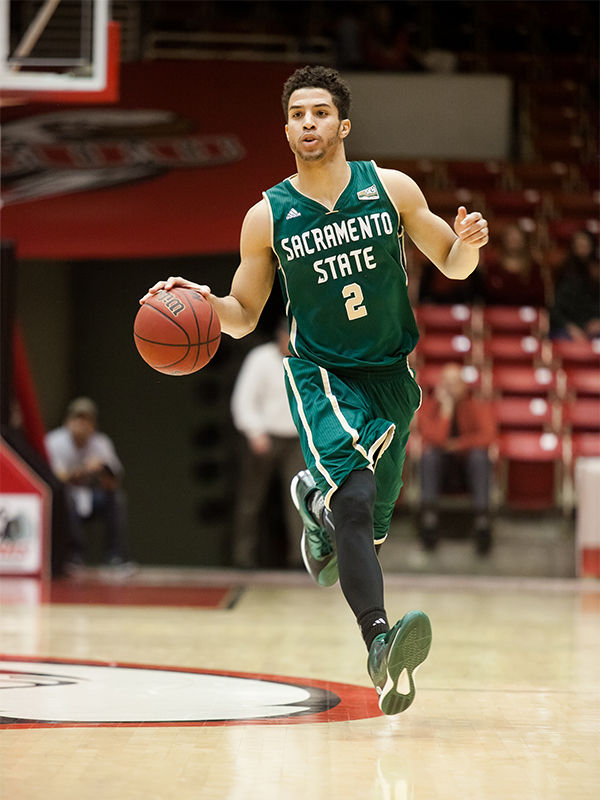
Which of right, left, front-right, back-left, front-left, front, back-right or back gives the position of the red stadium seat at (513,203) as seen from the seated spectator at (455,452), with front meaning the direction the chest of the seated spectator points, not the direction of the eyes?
back

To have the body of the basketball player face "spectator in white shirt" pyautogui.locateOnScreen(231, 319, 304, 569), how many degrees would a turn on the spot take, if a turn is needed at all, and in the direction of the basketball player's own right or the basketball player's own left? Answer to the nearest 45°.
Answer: approximately 180°

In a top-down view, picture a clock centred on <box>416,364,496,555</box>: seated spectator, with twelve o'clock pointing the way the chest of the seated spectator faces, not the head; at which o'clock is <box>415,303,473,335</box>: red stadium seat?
The red stadium seat is roughly at 6 o'clock from the seated spectator.

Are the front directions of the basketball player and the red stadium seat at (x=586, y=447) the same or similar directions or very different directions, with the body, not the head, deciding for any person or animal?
same or similar directions

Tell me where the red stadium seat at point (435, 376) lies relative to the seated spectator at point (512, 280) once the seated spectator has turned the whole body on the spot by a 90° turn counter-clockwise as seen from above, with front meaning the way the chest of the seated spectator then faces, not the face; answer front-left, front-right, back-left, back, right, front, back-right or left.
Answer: back-right

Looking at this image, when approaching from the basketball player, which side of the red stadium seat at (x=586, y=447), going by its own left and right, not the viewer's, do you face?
front

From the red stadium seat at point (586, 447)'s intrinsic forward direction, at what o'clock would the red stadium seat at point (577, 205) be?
the red stadium seat at point (577, 205) is roughly at 6 o'clock from the red stadium seat at point (586, 447).

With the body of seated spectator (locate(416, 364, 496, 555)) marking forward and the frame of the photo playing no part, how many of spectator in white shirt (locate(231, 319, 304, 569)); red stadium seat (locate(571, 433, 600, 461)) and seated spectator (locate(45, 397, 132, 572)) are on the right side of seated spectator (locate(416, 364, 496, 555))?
2

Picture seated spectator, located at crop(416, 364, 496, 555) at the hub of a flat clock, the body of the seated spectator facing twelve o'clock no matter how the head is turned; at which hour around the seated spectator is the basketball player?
The basketball player is roughly at 12 o'clock from the seated spectator.

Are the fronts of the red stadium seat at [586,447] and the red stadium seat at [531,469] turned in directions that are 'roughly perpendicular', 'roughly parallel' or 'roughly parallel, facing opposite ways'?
roughly parallel

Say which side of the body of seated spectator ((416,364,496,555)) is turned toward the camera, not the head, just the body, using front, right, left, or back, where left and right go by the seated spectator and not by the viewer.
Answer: front

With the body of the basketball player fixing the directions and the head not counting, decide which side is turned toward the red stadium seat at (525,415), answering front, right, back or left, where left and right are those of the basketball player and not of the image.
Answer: back

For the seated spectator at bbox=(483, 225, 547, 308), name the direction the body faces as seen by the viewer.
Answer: toward the camera

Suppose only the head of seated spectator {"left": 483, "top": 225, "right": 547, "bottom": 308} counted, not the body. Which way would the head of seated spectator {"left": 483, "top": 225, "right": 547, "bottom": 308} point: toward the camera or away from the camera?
toward the camera

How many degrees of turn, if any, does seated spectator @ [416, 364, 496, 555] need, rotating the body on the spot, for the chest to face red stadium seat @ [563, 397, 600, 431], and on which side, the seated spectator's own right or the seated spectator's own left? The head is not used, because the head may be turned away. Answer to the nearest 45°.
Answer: approximately 135° to the seated spectator's own left

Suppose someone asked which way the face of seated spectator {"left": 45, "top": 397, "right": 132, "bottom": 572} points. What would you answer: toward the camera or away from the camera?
toward the camera

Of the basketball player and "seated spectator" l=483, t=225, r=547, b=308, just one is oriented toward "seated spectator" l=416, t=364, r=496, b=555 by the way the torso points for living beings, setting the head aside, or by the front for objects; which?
"seated spectator" l=483, t=225, r=547, b=308
